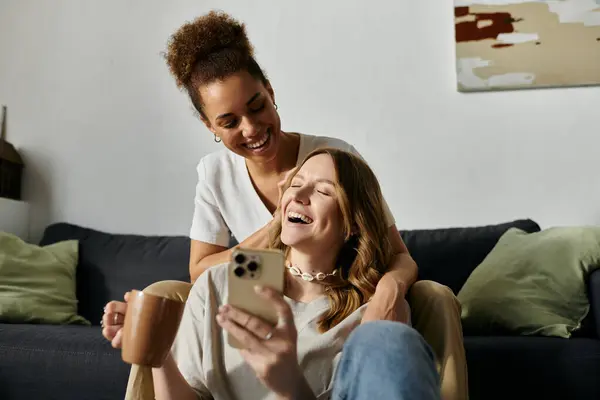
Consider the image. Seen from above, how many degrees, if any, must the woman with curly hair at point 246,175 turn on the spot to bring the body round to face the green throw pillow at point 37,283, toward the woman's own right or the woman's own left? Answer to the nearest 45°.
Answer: approximately 135° to the woman's own right

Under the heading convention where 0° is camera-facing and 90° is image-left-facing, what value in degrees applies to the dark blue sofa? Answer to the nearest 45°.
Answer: approximately 0°

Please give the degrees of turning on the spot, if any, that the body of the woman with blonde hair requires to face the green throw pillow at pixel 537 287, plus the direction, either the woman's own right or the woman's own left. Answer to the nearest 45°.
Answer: approximately 135° to the woman's own left

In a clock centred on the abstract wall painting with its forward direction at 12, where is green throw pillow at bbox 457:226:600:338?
The green throw pillow is roughly at 12 o'clock from the abstract wall painting.

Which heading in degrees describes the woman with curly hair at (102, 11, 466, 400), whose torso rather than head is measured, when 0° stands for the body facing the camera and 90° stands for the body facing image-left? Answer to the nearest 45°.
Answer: approximately 0°
